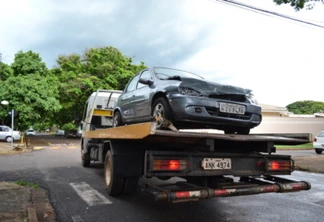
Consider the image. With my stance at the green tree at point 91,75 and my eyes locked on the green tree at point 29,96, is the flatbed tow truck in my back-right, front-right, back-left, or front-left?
front-left

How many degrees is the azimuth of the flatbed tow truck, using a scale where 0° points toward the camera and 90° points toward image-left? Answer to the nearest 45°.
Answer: approximately 135°

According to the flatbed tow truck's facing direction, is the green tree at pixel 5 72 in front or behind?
in front

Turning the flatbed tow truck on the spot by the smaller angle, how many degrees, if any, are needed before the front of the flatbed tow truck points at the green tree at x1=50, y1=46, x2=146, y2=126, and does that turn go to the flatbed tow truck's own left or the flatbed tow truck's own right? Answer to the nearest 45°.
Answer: approximately 45° to the flatbed tow truck's own right

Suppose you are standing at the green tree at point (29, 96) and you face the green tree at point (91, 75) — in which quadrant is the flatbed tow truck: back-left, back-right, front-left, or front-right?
back-right

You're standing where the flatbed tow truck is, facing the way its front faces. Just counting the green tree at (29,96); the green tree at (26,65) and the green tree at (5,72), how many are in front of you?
3

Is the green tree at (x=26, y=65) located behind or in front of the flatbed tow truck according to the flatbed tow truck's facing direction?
in front

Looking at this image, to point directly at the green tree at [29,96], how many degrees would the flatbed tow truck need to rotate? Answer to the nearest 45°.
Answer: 0° — it already faces it

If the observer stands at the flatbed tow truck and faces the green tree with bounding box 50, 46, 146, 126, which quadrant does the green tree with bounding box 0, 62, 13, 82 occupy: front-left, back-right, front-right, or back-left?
front-left
